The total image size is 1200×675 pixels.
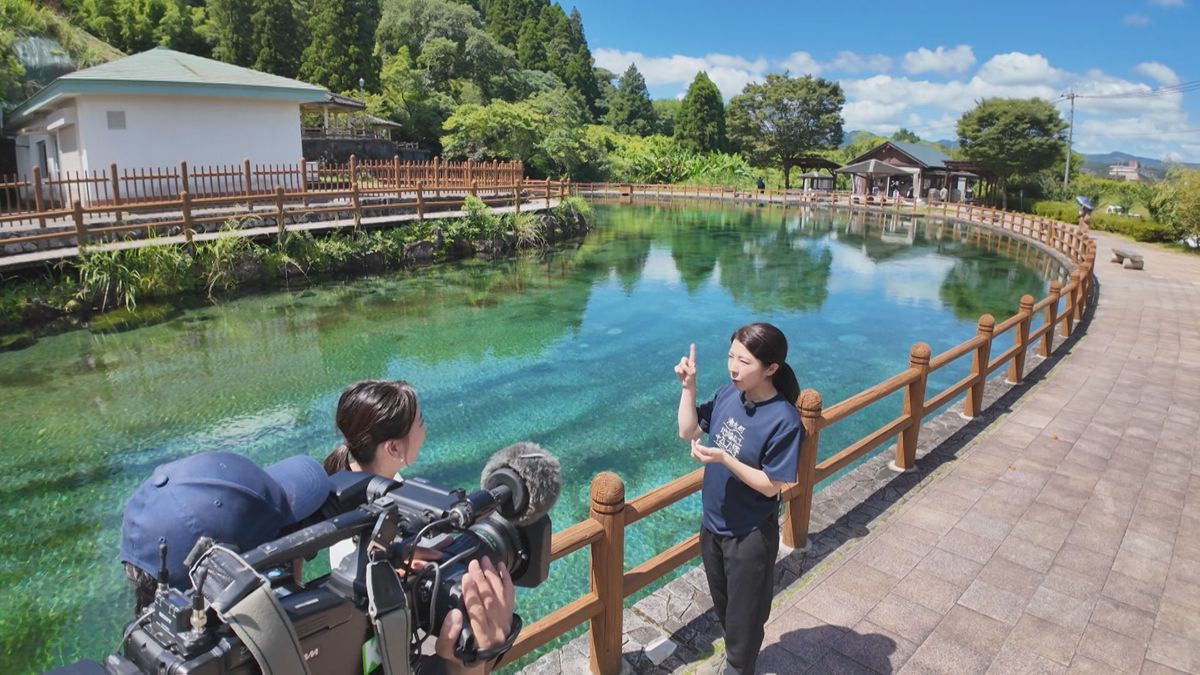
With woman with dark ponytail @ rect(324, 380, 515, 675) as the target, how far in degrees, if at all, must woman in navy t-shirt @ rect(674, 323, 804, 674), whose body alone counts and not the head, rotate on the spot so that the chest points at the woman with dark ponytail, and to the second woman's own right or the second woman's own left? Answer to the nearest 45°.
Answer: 0° — they already face them

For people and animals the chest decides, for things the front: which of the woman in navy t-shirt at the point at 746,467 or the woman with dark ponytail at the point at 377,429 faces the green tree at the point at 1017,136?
the woman with dark ponytail

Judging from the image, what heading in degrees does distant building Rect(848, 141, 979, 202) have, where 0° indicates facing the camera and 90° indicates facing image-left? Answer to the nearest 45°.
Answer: approximately 45°

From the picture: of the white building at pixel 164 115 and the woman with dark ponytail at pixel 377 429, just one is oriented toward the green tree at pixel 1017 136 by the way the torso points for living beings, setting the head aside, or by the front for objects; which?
the woman with dark ponytail

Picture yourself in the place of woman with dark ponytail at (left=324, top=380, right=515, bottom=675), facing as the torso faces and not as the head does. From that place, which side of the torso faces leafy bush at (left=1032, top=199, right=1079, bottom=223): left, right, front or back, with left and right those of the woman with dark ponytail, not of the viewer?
front

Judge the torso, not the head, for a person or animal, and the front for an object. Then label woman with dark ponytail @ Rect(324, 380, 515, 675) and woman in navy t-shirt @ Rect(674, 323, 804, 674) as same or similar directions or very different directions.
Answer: very different directions

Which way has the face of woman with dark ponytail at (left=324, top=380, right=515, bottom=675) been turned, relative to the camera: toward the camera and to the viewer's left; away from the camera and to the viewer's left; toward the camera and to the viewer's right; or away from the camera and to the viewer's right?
away from the camera and to the viewer's right

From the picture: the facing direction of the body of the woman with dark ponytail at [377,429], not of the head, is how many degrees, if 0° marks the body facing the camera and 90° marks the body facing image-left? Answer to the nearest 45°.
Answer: approximately 225°

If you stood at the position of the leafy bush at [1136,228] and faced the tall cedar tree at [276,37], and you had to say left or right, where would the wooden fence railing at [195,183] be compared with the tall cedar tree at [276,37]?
left
